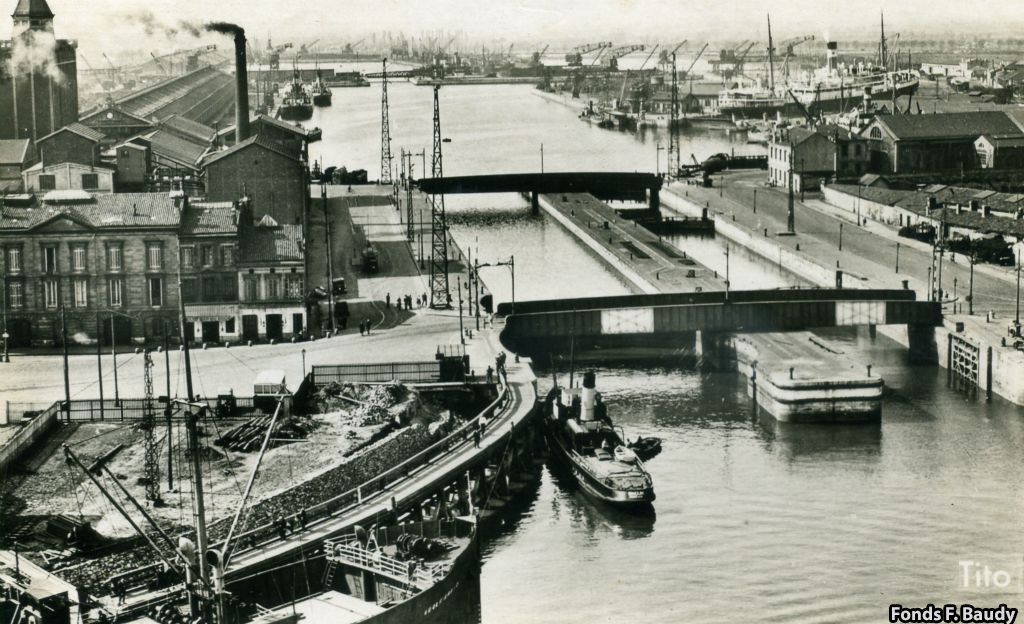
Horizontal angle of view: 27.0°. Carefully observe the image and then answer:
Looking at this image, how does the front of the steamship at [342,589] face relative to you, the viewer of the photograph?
facing away from the viewer and to the right of the viewer

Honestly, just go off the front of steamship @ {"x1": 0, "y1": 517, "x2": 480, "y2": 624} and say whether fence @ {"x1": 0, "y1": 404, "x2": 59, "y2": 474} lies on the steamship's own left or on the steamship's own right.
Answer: on the steamship's own left

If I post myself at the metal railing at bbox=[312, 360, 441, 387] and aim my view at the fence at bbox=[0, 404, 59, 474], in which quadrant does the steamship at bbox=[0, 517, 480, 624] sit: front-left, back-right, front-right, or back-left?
front-left

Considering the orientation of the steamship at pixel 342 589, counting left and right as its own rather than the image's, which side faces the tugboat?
front

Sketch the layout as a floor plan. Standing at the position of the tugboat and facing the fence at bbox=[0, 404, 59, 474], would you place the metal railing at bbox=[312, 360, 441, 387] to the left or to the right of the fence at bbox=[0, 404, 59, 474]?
right

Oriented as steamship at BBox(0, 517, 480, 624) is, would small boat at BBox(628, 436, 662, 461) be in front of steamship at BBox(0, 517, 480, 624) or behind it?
in front

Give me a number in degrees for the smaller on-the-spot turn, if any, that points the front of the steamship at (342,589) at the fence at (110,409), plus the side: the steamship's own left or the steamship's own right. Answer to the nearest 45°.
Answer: approximately 45° to the steamship's own left

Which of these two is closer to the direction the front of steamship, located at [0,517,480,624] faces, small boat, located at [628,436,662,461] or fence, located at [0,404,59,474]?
the small boat
